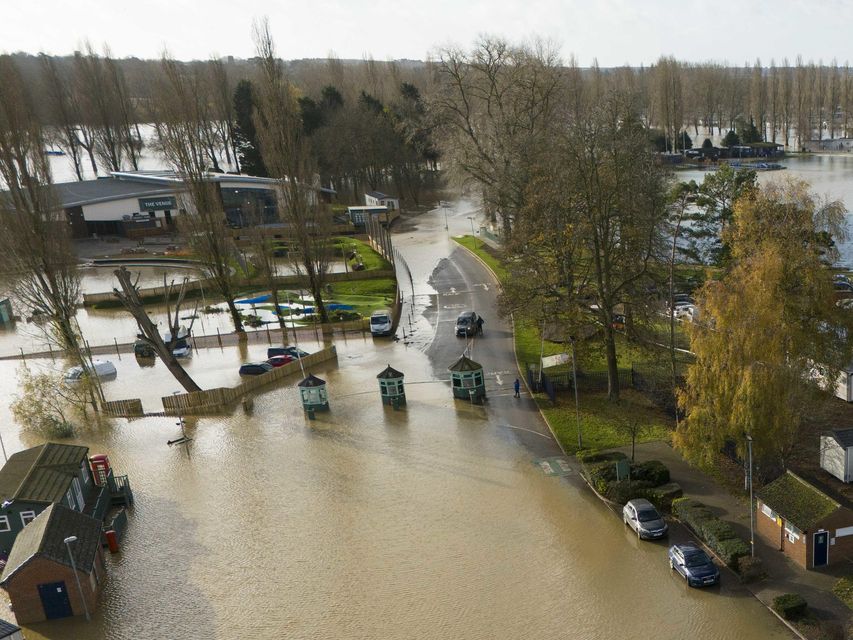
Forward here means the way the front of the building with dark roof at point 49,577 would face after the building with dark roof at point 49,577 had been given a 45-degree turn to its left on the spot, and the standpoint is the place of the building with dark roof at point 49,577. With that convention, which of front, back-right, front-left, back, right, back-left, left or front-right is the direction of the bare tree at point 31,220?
back-left

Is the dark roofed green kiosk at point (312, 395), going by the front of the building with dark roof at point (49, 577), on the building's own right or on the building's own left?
on the building's own left

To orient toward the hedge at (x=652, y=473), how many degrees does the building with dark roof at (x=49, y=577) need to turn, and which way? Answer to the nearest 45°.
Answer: approximately 90° to its left

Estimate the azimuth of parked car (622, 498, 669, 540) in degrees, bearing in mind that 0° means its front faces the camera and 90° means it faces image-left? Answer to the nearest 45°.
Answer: approximately 315°

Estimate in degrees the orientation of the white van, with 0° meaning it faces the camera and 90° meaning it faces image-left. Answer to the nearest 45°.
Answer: approximately 0°

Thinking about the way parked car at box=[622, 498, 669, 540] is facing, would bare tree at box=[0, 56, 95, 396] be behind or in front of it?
behind

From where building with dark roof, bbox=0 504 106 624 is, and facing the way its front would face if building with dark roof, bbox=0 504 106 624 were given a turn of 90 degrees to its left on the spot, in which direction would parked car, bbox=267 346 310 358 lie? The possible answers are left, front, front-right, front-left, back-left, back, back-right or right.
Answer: front-left

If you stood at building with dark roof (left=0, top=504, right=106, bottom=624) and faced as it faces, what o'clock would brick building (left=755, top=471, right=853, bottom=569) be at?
The brick building is roughly at 10 o'clock from the building with dark roof.
